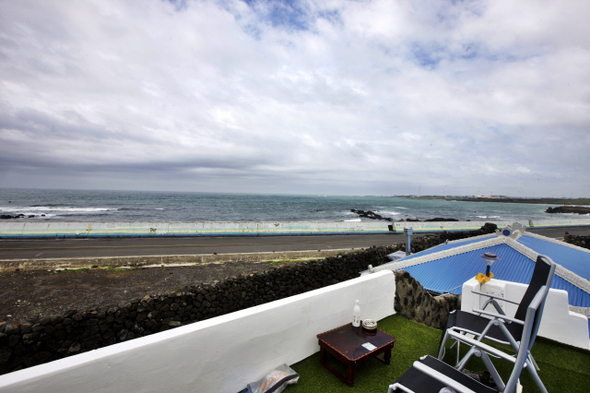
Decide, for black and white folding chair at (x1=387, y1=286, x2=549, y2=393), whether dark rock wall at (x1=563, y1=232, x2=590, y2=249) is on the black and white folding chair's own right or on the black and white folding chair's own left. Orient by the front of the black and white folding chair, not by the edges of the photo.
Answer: on the black and white folding chair's own right

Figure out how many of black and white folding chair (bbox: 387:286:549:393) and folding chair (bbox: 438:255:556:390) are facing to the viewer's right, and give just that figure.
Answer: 0

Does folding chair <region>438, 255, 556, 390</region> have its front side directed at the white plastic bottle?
yes

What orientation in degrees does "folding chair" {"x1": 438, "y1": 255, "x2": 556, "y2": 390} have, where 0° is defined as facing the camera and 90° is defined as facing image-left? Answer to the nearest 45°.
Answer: approximately 90°

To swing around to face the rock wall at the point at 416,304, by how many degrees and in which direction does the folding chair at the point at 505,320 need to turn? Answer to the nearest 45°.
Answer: approximately 45° to its right

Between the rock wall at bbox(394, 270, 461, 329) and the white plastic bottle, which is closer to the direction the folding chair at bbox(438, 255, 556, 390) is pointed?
the white plastic bottle

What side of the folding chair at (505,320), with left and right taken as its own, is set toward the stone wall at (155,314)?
front
